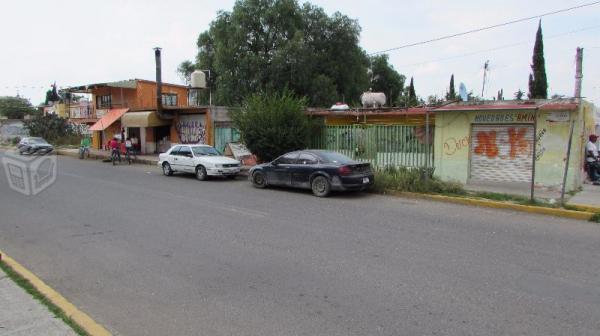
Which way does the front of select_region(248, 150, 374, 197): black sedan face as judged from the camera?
facing away from the viewer and to the left of the viewer

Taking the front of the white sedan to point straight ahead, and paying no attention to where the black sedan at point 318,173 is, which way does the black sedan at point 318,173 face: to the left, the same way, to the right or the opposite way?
the opposite way

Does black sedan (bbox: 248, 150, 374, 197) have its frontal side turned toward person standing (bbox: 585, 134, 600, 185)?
no

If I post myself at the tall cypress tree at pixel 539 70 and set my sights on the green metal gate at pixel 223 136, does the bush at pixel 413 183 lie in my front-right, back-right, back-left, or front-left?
front-left

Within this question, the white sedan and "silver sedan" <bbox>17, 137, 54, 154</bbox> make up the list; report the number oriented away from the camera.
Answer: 0

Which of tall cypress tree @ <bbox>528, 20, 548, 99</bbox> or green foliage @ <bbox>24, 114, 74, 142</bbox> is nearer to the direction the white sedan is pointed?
the tall cypress tree

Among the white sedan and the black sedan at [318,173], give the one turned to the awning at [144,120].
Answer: the black sedan

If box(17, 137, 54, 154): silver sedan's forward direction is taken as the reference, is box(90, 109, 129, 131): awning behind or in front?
in front

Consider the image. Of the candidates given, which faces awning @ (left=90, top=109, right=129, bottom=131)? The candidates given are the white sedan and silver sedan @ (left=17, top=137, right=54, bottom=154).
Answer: the silver sedan

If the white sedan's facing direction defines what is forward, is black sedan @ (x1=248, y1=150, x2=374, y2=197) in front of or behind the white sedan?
in front

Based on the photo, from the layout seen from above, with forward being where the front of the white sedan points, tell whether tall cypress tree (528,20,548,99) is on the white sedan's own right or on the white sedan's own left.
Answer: on the white sedan's own left

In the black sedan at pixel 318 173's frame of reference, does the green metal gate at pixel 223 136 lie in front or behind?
in front

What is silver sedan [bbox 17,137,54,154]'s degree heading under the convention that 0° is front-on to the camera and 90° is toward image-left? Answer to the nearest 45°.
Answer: approximately 315°

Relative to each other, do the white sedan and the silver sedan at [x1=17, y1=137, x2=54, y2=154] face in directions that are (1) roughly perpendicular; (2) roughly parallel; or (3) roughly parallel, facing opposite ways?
roughly parallel

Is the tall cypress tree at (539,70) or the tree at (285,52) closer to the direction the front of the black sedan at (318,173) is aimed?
the tree

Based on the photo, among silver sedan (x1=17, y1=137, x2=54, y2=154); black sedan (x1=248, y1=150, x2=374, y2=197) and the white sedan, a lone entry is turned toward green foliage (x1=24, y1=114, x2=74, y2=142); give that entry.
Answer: black sedan (x1=248, y1=150, x2=374, y2=197)

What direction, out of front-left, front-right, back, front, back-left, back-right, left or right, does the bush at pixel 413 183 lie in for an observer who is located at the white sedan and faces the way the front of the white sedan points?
front

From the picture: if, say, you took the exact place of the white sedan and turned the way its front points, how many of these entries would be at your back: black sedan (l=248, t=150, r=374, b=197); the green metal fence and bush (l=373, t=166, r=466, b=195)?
0

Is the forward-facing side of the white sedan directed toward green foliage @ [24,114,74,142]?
no

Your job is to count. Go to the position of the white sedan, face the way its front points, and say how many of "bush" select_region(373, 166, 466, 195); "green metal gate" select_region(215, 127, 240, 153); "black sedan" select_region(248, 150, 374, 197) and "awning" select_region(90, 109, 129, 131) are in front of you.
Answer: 2

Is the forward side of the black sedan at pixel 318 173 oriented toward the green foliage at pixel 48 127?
yes

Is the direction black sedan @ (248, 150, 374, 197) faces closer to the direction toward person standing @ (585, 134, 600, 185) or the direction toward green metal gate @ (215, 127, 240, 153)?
the green metal gate
